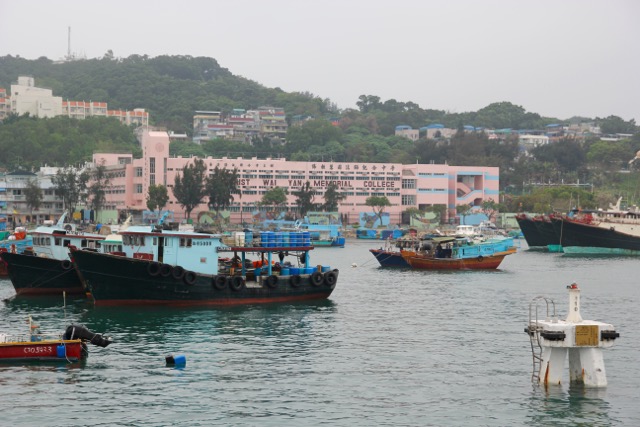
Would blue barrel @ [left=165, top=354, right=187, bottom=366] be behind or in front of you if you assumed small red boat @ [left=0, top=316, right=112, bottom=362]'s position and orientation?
behind

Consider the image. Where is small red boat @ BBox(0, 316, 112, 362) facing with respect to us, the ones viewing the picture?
facing to the left of the viewer

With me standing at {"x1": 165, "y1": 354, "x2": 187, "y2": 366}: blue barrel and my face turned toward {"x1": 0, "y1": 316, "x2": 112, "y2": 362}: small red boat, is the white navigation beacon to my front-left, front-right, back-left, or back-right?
back-left

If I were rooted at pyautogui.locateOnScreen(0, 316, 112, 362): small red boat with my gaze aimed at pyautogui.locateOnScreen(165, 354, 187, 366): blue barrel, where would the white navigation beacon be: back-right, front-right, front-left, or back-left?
front-right

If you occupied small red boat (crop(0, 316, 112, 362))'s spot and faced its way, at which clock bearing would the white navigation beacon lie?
The white navigation beacon is roughly at 7 o'clock from the small red boat.

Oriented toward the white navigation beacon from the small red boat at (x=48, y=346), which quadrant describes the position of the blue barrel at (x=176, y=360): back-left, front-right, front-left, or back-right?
front-left
